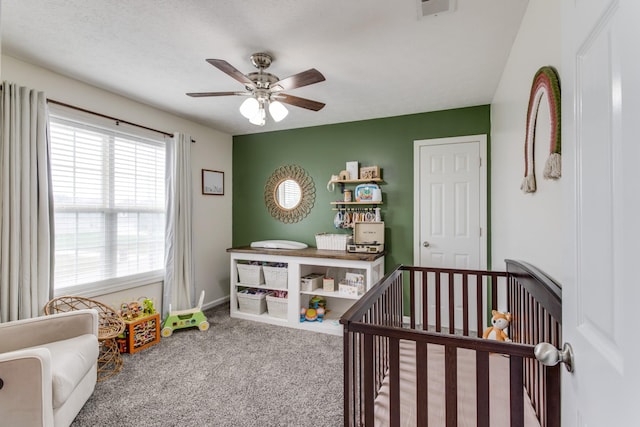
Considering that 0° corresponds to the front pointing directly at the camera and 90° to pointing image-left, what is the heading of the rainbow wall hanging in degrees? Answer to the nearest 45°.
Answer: approximately 45°

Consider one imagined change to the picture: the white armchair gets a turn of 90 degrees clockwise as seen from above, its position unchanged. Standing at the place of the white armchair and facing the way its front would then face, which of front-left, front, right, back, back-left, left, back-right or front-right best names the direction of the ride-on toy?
back

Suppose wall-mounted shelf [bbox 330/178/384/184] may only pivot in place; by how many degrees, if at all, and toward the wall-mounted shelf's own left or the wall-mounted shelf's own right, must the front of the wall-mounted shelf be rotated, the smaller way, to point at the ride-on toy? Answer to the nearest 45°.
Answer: approximately 90° to the wall-mounted shelf's own right

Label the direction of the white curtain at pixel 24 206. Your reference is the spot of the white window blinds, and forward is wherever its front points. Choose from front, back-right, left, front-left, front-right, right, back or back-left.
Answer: right

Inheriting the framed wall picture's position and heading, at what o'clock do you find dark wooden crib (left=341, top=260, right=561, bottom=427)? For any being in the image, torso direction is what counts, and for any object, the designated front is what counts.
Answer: The dark wooden crib is roughly at 1 o'clock from the framed wall picture.

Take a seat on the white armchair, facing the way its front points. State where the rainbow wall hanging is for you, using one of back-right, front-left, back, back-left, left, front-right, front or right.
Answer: front

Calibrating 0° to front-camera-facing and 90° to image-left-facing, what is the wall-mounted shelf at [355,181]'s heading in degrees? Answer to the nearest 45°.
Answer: approximately 0°

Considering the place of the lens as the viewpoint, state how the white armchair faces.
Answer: facing the viewer and to the right of the viewer

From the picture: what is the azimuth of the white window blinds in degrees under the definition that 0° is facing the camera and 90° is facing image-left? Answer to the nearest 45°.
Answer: approximately 315°

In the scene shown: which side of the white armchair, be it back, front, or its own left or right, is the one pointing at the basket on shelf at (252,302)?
left

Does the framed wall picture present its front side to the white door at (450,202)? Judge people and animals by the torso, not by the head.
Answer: yes

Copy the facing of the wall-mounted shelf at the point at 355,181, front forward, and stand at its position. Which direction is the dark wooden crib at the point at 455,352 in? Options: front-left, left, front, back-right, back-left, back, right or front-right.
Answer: front

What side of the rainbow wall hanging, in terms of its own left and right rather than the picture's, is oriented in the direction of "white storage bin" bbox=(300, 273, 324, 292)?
front

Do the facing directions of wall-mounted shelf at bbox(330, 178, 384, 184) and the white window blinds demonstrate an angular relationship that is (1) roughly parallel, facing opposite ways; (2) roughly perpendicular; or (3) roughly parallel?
roughly perpendicular

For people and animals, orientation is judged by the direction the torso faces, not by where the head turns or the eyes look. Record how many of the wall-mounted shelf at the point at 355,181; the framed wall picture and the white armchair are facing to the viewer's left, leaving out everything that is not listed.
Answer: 0

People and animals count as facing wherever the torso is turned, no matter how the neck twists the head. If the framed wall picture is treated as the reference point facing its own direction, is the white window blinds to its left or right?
on its right

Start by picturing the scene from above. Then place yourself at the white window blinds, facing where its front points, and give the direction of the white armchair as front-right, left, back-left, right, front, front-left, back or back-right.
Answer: front-right

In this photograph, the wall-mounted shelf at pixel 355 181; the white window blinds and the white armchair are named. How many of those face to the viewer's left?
0

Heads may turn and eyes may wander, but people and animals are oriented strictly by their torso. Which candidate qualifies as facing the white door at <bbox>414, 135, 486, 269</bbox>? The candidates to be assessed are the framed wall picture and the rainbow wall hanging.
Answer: the framed wall picture
